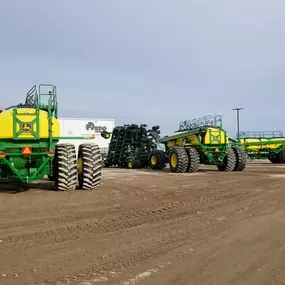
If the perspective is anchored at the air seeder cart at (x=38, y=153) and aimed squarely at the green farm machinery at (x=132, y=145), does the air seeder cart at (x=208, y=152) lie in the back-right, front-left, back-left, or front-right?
front-right

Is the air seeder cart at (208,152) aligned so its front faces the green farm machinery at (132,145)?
yes

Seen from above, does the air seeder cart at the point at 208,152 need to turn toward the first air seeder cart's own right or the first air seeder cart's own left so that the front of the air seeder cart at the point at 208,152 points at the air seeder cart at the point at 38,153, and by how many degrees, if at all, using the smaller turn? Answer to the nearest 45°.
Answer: approximately 90° to the first air seeder cart's own left

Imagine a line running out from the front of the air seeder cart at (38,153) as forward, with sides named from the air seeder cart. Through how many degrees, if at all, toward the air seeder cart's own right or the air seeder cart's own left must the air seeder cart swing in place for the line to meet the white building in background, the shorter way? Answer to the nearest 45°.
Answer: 0° — it already faces it

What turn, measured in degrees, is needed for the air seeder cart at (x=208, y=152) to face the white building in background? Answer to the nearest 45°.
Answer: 0° — it already faces it

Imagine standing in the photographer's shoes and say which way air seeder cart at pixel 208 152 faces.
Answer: facing away from the viewer and to the left of the viewer

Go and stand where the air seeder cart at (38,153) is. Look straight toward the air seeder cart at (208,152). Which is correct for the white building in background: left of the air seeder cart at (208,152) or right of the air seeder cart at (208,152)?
left

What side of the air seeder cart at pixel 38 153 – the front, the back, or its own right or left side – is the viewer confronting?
back
